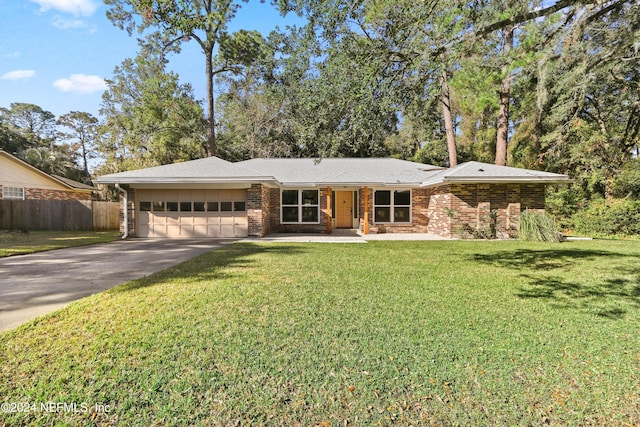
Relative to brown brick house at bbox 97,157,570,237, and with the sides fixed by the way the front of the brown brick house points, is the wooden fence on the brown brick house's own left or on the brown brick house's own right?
on the brown brick house's own right

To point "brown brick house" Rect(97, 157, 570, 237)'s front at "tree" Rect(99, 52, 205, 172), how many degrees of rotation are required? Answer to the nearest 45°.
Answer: approximately 135° to its right

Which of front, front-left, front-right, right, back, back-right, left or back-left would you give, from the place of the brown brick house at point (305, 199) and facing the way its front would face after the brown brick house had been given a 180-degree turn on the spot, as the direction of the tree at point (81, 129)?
front-left

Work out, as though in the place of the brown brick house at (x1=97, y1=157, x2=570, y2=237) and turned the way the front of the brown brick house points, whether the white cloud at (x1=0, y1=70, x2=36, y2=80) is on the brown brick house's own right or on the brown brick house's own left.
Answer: on the brown brick house's own right

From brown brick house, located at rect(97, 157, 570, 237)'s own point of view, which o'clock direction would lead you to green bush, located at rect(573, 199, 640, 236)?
The green bush is roughly at 9 o'clock from the brown brick house.
